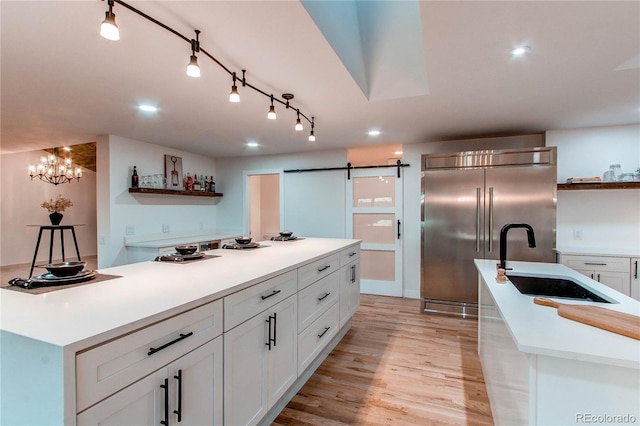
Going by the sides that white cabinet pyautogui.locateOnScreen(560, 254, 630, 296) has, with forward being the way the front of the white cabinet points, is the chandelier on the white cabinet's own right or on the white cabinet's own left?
on the white cabinet's own right

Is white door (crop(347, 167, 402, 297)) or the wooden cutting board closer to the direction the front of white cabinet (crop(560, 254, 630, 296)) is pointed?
the wooden cutting board

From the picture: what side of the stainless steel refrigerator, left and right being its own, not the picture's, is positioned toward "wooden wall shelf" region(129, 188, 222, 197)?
right

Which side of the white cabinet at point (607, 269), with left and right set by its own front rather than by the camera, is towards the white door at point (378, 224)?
right

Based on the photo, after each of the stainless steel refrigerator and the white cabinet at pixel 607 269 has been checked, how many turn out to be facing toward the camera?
2

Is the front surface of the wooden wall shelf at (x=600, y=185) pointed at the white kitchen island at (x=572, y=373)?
yes

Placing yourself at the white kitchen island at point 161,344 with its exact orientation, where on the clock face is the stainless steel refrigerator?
The stainless steel refrigerator is roughly at 10 o'clock from the white kitchen island.

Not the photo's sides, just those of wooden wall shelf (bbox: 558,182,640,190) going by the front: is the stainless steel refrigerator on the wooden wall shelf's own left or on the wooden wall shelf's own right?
on the wooden wall shelf's own right

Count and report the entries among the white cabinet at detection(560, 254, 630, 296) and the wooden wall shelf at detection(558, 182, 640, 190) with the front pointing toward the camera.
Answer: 2
